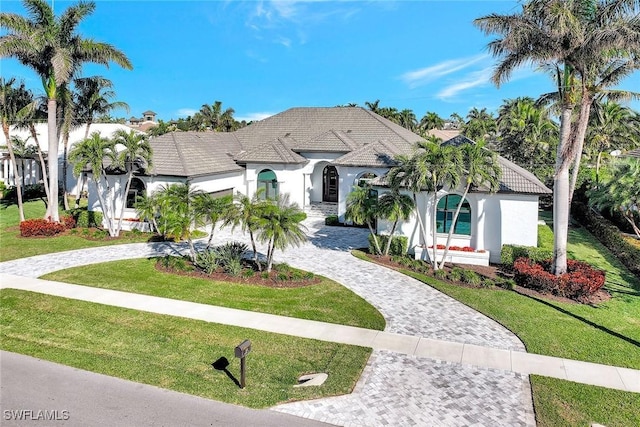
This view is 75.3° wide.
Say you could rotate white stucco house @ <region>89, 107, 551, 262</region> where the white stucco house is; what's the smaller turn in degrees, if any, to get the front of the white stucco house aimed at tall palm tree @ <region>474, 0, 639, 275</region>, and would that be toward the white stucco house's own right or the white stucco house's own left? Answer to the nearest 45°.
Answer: approximately 45° to the white stucco house's own left

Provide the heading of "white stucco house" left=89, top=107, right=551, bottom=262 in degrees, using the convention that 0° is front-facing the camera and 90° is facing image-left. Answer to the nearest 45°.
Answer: approximately 0°

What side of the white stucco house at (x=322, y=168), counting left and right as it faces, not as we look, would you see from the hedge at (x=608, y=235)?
left

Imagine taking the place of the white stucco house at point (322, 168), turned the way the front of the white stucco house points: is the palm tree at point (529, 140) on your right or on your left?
on your left

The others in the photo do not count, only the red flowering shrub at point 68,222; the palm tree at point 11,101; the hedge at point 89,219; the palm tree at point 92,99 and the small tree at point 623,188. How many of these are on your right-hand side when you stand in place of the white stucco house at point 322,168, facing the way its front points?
4

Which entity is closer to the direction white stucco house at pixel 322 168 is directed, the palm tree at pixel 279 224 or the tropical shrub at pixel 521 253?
the palm tree

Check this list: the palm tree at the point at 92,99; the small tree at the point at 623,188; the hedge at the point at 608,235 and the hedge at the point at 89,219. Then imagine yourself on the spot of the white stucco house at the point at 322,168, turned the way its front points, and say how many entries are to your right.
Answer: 2

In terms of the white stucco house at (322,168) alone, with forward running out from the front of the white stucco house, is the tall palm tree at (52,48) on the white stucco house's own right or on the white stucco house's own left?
on the white stucco house's own right

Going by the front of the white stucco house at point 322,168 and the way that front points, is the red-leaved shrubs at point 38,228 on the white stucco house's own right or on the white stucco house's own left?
on the white stucco house's own right

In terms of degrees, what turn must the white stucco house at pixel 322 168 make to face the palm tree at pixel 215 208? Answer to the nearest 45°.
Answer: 0° — it already faces it

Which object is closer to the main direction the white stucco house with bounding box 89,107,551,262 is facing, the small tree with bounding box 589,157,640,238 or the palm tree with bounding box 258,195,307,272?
the palm tree

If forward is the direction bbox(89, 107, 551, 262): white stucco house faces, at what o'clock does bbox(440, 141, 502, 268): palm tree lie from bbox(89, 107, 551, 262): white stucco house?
The palm tree is roughly at 11 o'clock from the white stucco house.

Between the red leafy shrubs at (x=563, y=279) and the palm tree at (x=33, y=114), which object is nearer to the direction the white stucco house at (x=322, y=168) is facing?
the red leafy shrubs
